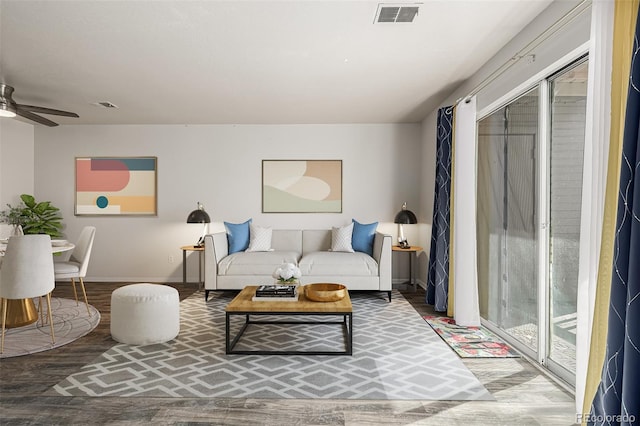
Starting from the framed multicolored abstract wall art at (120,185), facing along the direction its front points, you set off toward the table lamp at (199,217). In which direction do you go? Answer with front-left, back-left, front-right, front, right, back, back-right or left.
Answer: front-left

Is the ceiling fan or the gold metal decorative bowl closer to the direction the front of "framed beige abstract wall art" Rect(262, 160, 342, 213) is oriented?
the gold metal decorative bowl

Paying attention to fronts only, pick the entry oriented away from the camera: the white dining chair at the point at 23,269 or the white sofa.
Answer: the white dining chair

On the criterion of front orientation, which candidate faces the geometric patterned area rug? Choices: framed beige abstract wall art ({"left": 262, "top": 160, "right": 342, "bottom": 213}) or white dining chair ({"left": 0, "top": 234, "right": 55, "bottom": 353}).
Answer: the framed beige abstract wall art

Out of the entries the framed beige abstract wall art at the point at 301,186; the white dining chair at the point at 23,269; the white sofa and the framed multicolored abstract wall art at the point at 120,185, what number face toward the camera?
3

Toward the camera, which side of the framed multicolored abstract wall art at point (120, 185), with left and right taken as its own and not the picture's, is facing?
front

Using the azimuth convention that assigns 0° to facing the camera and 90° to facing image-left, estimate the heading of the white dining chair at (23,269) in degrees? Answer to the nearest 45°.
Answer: approximately 180°

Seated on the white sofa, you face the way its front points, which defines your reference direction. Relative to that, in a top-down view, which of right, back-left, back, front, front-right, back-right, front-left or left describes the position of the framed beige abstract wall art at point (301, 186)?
back

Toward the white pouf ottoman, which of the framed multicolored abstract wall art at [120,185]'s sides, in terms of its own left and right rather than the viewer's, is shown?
front

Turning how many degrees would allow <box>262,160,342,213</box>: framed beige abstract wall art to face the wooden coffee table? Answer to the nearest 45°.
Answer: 0° — it already faces it

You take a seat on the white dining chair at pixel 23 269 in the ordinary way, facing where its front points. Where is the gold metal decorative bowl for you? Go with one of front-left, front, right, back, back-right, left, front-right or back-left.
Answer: back-right

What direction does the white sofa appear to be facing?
toward the camera

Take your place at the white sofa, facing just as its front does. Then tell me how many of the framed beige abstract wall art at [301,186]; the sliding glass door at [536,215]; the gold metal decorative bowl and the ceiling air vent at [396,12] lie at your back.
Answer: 1

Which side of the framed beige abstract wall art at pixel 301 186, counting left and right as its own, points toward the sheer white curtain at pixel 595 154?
front

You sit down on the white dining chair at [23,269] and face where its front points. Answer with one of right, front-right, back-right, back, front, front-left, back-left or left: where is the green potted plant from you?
front

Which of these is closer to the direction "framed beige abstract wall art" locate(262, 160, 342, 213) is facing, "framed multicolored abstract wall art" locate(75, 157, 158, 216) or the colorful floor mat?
the colorful floor mat

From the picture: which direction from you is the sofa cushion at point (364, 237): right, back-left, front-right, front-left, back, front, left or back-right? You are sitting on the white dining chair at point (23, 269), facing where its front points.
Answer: right
